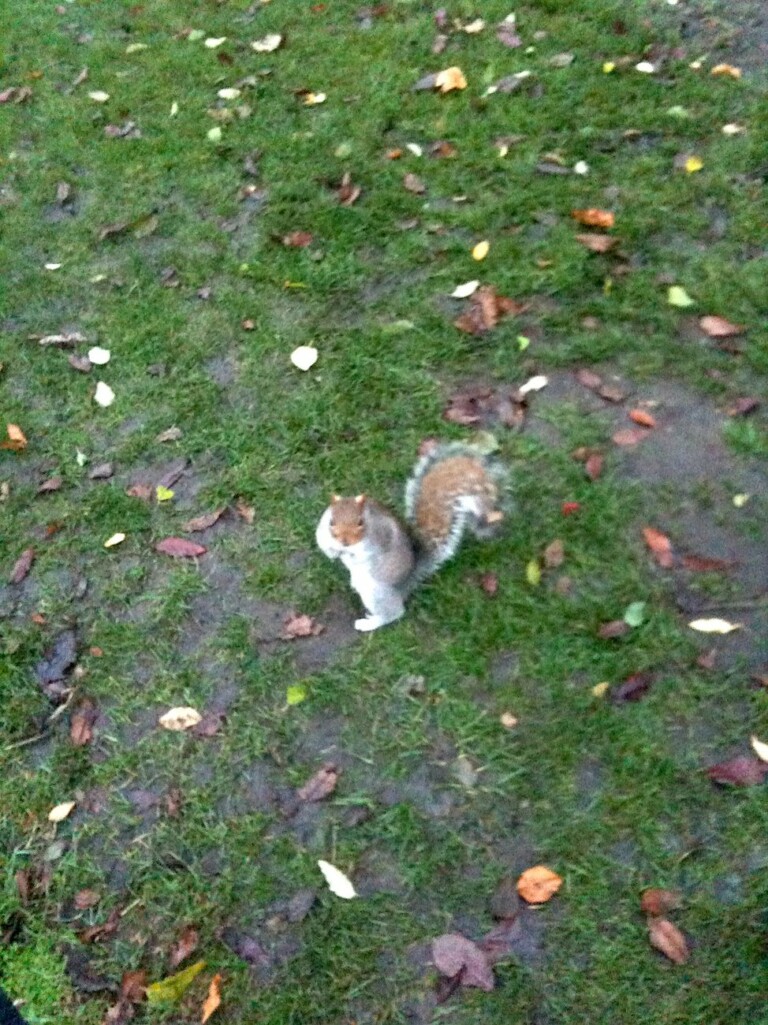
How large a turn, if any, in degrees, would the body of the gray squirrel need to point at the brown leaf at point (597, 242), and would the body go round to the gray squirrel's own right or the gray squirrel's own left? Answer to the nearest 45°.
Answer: approximately 180°

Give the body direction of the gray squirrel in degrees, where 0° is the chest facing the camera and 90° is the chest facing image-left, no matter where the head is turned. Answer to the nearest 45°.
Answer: approximately 45°

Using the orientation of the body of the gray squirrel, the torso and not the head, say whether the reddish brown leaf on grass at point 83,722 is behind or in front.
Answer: in front

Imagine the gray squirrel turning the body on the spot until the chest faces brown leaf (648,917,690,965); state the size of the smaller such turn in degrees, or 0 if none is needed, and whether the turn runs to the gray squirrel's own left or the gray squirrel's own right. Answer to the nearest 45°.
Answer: approximately 45° to the gray squirrel's own left

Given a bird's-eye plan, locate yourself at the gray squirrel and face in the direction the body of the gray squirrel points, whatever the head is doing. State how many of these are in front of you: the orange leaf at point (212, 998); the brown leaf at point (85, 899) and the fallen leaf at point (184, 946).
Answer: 3

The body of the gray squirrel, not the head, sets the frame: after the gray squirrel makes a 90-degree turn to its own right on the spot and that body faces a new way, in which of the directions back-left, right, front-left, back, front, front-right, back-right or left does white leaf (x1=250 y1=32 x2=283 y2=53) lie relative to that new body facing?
front-right

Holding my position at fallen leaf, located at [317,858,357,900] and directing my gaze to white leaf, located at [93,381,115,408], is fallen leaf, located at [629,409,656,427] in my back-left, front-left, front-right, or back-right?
front-right

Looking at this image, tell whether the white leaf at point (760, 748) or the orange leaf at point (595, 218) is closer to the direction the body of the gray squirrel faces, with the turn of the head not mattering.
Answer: the white leaf

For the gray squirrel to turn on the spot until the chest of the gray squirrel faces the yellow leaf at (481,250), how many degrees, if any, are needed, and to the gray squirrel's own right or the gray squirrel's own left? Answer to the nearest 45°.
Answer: approximately 135° to the gray squirrel's own right

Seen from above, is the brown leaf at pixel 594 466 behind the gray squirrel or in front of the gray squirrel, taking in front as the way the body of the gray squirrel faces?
behind

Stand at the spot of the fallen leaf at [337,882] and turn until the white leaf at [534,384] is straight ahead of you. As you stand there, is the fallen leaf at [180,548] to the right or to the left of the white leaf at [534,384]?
left

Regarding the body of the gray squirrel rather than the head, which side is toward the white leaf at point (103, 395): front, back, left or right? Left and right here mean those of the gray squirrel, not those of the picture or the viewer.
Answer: right

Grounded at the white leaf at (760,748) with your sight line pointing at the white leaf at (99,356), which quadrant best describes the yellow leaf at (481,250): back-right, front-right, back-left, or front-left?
front-right

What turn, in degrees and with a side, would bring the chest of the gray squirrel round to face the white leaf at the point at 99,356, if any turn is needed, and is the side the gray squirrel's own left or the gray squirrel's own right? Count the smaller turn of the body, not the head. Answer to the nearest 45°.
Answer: approximately 90° to the gray squirrel's own right

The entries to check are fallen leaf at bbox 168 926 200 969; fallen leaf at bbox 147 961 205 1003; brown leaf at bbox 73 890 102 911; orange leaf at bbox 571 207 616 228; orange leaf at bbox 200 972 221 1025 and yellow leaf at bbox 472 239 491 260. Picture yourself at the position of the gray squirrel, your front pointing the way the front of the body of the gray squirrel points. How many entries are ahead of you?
4

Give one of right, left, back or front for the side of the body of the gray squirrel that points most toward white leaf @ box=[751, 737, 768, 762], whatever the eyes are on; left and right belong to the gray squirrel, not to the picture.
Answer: left
